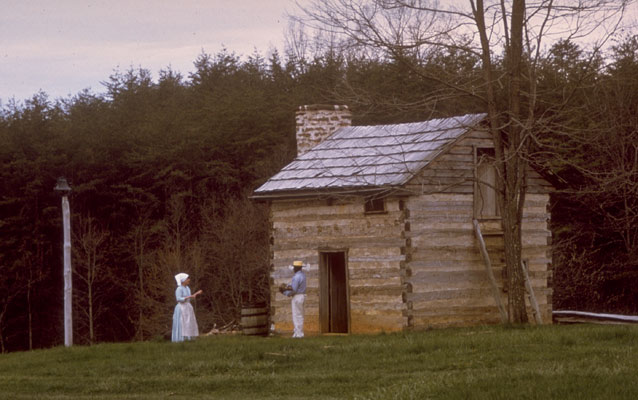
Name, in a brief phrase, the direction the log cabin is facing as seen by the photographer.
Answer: facing the viewer and to the left of the viewer

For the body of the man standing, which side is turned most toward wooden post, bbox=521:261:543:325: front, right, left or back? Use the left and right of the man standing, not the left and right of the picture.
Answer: back

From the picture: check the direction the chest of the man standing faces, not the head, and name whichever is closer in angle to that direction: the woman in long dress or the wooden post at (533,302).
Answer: the woman in long dress

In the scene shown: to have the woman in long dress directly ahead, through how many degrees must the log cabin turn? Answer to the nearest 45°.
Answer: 0° — it already faces them

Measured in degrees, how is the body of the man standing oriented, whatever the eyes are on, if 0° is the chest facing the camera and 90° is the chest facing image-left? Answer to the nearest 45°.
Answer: approximately 90°
